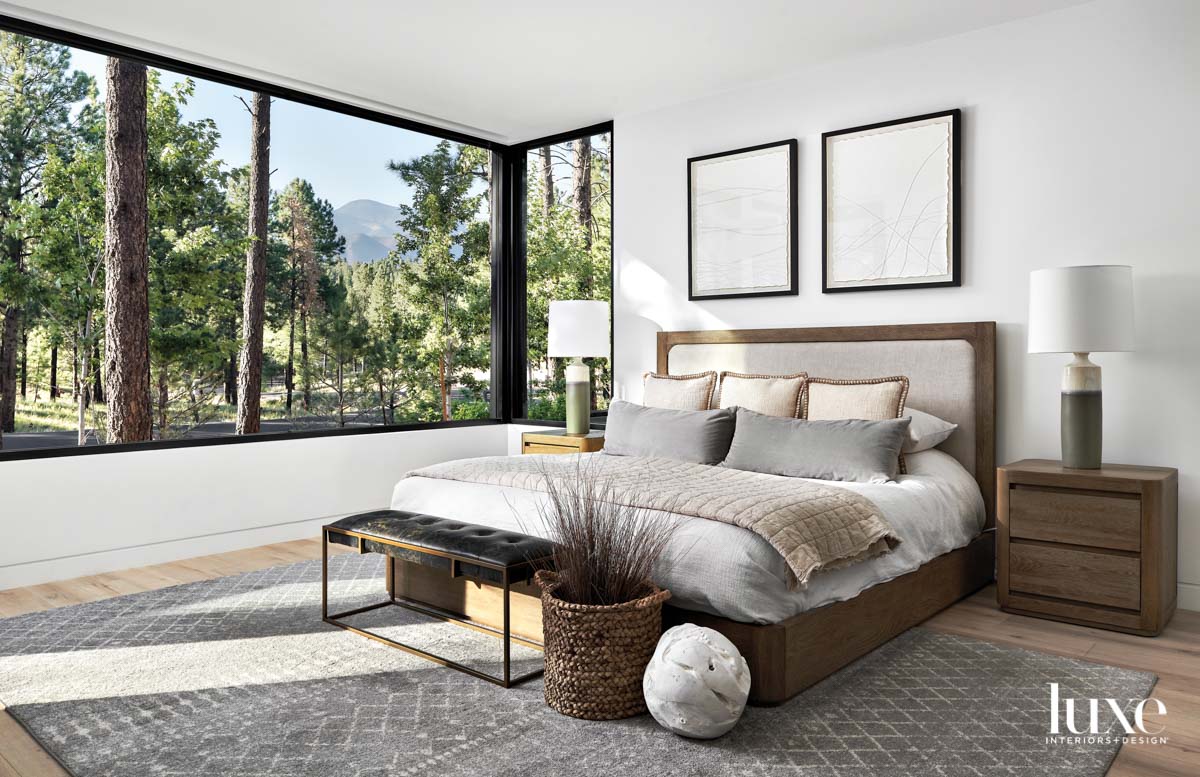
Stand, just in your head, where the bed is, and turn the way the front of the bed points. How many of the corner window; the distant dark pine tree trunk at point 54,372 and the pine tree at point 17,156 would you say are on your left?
0

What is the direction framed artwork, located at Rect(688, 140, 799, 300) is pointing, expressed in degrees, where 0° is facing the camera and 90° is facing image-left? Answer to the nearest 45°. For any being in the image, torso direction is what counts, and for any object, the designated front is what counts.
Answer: approximately 45°

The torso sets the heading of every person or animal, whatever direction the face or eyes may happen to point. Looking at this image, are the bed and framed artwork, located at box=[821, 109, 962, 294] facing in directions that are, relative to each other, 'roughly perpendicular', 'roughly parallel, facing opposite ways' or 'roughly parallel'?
roughly parallel

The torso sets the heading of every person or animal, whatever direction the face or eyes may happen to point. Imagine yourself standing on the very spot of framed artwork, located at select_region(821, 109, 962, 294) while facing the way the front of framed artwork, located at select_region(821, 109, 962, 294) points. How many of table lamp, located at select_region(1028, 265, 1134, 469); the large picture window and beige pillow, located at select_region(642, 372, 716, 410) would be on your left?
1

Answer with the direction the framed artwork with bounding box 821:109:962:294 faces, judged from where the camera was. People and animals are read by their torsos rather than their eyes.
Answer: facing the viewer and to the left of the viewer

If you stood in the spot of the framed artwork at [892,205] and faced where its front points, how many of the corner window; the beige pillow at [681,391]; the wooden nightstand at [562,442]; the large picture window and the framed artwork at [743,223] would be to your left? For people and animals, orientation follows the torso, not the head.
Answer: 0

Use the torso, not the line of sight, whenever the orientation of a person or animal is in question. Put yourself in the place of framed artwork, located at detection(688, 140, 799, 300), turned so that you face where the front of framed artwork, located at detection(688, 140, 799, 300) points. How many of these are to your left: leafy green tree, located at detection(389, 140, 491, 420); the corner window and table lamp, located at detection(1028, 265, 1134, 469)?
1

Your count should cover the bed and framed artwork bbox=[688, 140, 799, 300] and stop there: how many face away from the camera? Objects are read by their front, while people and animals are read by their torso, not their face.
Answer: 0

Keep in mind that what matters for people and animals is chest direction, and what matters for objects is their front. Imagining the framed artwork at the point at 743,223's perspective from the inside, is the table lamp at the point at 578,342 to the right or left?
on its right

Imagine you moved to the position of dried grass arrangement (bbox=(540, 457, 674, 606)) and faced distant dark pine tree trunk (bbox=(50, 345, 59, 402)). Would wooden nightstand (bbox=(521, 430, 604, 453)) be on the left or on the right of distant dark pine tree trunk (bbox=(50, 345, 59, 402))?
right

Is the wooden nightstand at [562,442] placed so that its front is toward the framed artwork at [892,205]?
no

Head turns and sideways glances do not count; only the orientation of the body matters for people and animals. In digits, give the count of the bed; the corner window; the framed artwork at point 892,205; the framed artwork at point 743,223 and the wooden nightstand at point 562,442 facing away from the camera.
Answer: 0

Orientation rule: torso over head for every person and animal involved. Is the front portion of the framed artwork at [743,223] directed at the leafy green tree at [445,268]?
no

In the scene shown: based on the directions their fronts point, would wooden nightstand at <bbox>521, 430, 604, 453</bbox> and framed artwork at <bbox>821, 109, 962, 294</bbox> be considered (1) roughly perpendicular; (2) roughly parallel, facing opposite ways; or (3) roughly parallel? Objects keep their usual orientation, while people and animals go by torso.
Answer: roughly parallel
